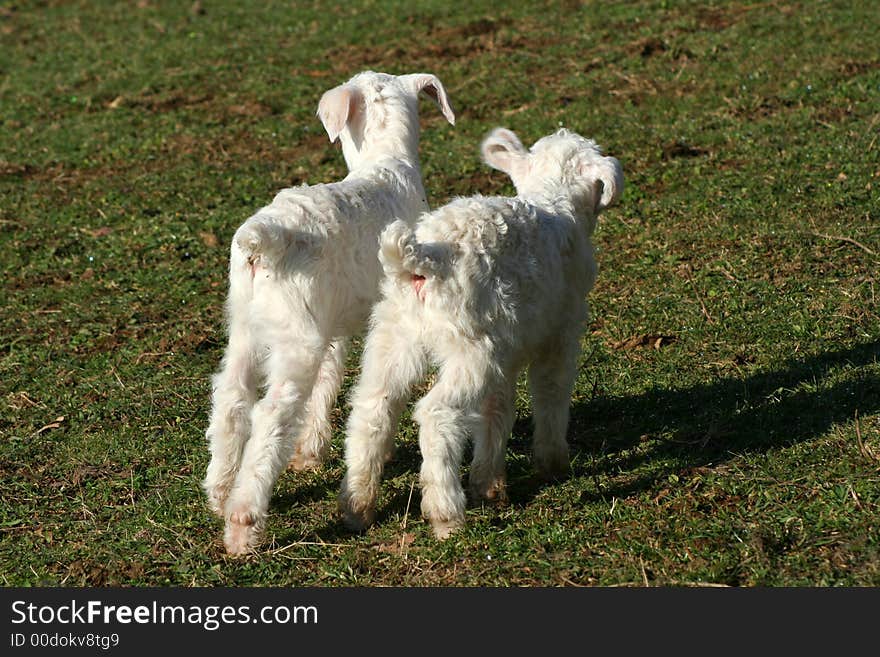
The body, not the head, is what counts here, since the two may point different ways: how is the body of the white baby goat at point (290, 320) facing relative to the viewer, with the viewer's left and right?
facing away from the viewer and to the right of the viewer

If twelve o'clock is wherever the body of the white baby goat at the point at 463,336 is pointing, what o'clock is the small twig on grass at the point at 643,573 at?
The small twig on grass is roughly at 3 o'clock from the white baby goat.

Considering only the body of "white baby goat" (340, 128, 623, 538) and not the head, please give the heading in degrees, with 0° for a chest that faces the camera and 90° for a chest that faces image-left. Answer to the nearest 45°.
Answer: approximately 225°
